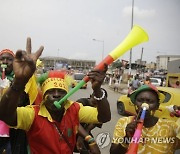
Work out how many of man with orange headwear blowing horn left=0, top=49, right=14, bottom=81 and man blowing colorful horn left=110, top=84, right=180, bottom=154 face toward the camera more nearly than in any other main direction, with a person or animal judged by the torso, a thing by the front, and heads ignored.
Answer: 2

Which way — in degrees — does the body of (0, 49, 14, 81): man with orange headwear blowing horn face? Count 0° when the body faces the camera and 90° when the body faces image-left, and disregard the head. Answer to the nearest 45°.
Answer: approximately 0°

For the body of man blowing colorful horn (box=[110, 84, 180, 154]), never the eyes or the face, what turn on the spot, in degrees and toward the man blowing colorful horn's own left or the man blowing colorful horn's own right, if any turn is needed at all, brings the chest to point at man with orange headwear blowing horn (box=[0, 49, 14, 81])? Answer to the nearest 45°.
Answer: approximately 90° to the man blowing colorful horn's own right

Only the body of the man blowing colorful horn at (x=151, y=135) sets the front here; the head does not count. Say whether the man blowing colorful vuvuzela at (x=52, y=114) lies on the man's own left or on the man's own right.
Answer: on the man's own right
